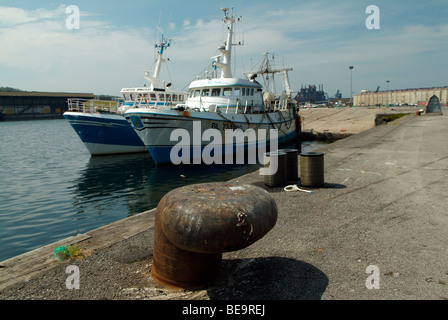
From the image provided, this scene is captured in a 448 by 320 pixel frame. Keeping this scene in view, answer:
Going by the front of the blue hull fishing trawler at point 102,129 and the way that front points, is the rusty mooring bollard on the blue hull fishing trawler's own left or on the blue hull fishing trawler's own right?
on the blue hull fishing trawler's own left

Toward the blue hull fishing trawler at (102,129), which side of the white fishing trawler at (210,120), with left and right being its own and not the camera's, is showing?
right

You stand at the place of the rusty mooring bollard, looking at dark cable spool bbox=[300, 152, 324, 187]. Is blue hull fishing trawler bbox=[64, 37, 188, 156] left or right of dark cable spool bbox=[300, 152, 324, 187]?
left

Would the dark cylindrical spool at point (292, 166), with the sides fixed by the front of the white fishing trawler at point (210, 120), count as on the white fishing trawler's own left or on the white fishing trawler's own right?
on the white fishing trawler's own left

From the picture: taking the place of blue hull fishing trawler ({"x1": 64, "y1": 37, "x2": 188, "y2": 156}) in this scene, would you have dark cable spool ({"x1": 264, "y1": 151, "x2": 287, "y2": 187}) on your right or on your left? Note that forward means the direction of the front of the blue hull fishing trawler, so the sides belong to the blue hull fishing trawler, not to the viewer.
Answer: on your left

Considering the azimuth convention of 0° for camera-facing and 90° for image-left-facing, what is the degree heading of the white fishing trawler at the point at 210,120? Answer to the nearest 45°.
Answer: approximately 45°

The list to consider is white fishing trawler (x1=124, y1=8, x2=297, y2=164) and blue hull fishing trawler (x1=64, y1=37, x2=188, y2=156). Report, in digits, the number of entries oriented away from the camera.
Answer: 0

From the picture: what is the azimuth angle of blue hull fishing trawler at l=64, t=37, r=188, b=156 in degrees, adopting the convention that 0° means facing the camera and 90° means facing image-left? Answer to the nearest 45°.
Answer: approximately 45°
